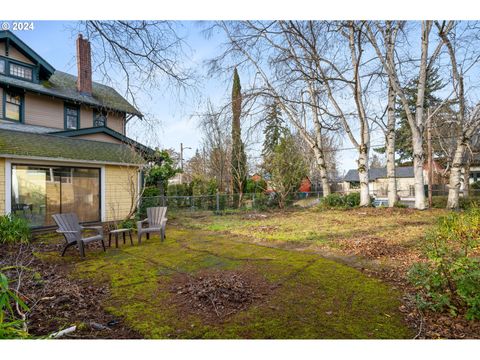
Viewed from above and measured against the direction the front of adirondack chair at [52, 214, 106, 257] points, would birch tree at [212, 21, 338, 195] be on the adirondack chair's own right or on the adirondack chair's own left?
on the adirondack chair's own left

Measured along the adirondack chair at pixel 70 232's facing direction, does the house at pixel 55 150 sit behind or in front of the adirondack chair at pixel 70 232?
behind

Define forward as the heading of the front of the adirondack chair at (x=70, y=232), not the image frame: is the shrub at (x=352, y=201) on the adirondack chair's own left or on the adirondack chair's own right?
on the adirondack chair's own left

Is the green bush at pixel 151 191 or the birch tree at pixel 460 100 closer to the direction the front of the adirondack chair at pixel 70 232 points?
the birch tree

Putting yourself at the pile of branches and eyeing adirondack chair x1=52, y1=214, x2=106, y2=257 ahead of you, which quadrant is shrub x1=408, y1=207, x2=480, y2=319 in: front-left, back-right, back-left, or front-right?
back-right

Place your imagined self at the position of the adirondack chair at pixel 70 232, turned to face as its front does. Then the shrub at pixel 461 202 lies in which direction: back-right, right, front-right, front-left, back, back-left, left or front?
front-left

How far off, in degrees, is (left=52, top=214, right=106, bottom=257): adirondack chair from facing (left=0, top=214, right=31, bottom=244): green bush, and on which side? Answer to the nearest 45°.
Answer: approximately 180°

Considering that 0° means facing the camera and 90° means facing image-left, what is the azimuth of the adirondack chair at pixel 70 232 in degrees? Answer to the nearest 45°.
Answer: approximately 315°

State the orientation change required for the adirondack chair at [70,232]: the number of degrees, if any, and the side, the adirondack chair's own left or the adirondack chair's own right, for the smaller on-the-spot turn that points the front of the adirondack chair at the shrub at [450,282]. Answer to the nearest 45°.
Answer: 0° — it already faces it

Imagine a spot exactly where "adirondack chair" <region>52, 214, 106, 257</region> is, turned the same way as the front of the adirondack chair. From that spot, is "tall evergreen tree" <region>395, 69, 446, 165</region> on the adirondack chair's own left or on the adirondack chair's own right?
on the adirondack chair's own left
